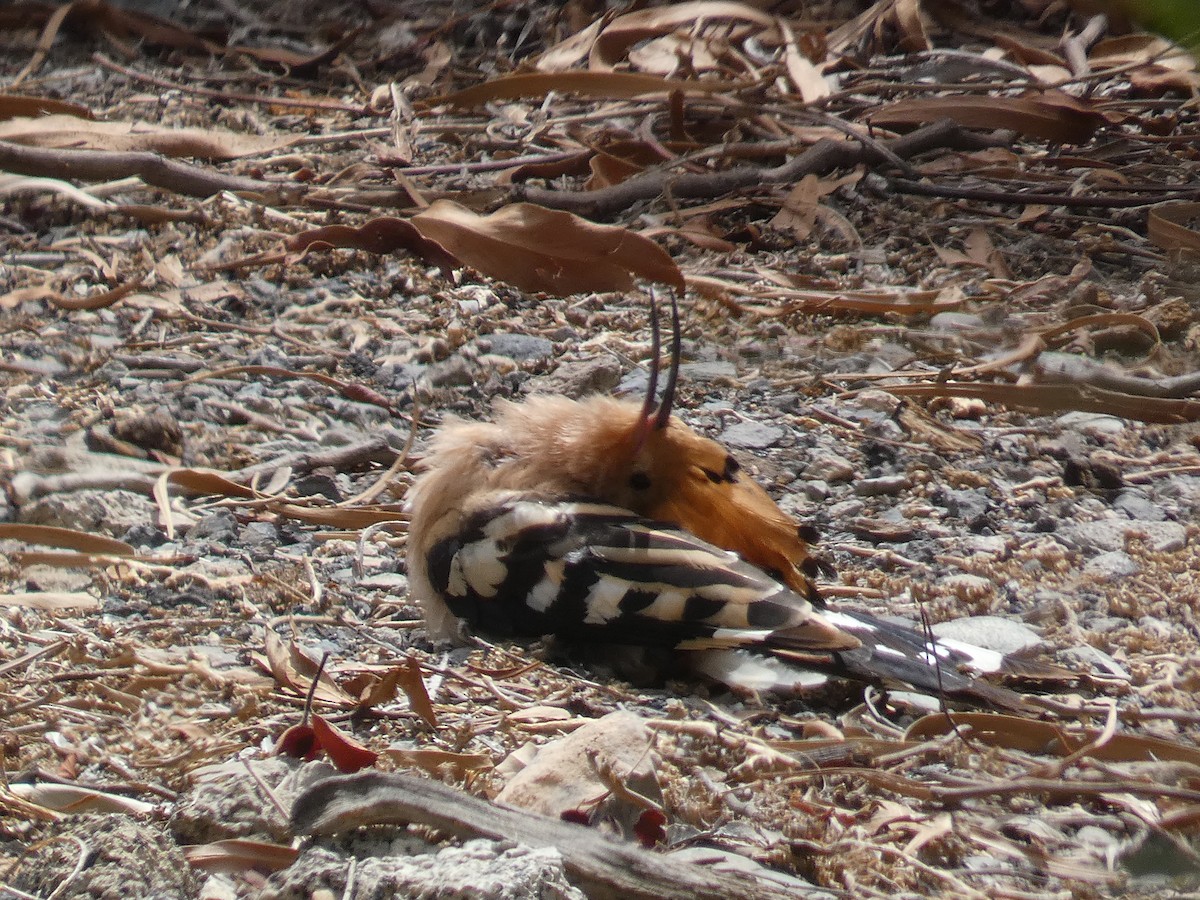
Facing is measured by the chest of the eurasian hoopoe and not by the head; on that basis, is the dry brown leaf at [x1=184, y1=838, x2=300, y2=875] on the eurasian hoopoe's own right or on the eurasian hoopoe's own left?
on the eurasian hoopoe's own left

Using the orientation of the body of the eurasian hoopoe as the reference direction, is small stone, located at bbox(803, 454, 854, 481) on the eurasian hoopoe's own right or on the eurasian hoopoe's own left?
on the eurasian hoopoe's own right

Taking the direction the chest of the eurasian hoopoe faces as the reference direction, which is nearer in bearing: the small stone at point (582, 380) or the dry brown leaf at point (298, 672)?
the dry brown leaf

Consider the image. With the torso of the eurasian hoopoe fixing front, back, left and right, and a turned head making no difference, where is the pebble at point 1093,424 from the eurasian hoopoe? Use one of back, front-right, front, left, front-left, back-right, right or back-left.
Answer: back-right

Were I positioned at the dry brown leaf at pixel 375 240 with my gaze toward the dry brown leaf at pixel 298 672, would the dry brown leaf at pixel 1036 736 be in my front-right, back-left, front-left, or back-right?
front-left

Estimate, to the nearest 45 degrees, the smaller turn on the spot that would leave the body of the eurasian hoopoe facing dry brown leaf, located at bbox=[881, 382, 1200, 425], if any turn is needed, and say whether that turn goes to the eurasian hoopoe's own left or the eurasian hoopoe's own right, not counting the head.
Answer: approximately 135° to the eurasian hoopoe's own right

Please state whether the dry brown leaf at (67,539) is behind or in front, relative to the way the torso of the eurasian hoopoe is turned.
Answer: in front

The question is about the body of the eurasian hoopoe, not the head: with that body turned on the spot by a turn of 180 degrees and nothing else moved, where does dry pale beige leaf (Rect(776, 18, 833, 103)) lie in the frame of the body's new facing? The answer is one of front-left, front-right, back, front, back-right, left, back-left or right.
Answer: left

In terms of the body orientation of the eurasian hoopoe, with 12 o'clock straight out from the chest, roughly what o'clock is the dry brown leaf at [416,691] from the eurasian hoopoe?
The dry brown leaf is roughly at 10 o'clock from the eurasian hoopoe.

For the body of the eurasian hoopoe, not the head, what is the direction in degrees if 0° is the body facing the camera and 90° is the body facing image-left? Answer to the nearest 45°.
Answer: approximately 90°

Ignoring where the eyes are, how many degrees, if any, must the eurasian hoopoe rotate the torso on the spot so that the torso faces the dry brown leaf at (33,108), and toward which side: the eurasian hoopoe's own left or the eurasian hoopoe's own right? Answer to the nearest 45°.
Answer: approximately 45° to the eurasian hoopoe's own right

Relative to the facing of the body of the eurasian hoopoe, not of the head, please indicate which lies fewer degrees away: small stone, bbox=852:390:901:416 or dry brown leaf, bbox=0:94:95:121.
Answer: the dry brown leaf

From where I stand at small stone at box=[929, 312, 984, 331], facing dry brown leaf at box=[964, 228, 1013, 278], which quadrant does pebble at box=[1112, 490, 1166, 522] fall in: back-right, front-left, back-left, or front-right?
back-right

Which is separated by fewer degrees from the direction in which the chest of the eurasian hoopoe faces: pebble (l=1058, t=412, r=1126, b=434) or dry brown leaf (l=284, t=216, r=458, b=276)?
the dry brown leaf

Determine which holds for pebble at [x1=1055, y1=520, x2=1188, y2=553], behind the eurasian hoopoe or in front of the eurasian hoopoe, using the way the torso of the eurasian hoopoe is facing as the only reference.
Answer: behind

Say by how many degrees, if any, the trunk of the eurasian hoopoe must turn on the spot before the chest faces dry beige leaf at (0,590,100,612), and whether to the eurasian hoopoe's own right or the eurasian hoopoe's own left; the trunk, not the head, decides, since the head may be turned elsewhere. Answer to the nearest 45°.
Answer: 0° — it already faces it

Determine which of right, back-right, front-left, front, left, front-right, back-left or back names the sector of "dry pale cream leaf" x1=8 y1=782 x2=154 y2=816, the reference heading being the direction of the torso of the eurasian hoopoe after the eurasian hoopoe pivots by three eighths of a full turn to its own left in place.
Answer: right

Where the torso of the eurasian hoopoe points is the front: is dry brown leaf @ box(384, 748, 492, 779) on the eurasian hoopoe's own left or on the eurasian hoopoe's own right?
on the eurasian hoopoe's own left

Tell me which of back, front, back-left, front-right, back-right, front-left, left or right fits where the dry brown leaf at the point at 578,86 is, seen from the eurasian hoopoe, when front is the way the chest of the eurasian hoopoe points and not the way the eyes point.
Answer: right

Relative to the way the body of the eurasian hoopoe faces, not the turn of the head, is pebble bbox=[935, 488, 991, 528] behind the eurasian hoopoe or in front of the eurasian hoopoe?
behind
